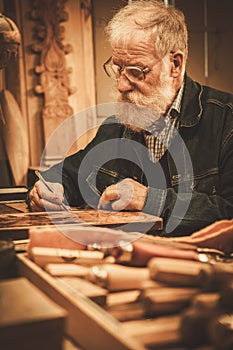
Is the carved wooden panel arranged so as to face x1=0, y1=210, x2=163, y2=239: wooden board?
yes

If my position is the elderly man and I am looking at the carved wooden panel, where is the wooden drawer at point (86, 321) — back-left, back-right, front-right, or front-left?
back-left

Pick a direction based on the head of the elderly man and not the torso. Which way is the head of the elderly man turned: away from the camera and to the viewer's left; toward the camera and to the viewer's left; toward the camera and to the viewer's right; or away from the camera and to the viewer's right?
toward the camera and to the viewer's left

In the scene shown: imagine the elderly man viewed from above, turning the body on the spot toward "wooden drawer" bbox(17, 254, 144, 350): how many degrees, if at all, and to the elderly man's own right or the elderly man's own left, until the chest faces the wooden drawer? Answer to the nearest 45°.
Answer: approximately 45° to the elderly man's own left

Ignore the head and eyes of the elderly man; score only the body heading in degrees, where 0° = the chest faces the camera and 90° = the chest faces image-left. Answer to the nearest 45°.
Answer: approximately 45°

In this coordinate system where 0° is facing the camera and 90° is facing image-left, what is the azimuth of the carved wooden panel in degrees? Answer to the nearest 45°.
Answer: approximately 0°

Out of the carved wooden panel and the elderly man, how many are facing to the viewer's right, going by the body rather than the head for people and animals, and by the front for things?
0

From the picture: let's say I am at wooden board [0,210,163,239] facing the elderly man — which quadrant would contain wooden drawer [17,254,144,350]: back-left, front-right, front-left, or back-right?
back-right
